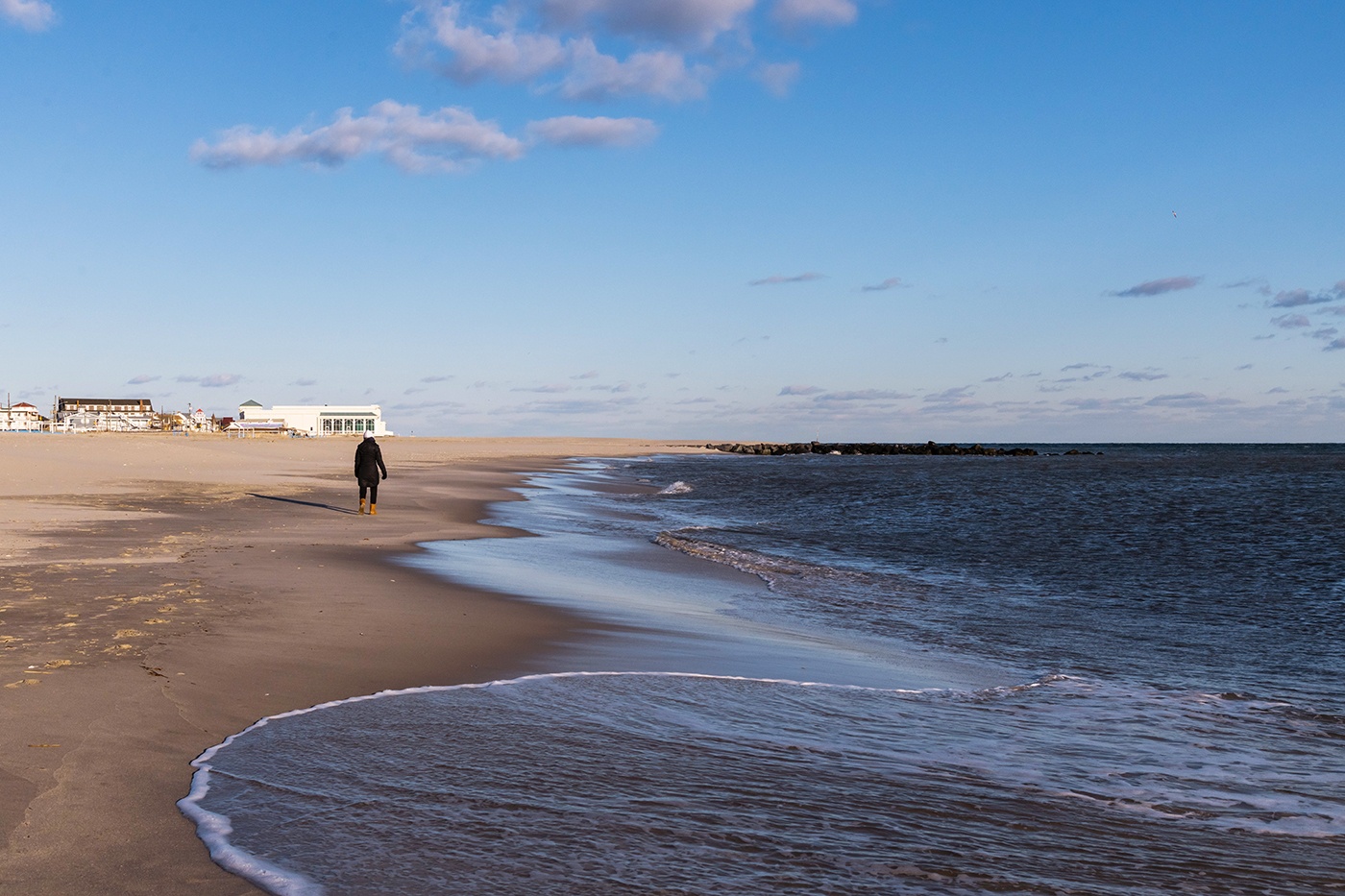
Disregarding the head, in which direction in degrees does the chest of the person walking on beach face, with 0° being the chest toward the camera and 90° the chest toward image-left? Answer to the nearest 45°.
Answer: approximately 180°
